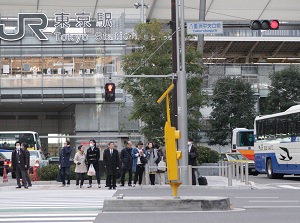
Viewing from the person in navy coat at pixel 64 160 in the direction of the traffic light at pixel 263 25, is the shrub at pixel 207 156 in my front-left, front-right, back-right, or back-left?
front-left

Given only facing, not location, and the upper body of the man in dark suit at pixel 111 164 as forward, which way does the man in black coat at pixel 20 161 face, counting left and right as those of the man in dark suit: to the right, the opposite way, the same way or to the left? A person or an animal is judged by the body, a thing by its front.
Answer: the same way

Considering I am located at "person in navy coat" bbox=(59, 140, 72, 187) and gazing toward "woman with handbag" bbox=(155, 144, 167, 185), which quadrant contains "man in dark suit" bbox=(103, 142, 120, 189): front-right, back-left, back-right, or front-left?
front-right

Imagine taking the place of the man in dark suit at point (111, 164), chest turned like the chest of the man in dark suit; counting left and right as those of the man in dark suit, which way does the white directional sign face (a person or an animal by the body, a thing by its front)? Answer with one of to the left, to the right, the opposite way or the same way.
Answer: the same way

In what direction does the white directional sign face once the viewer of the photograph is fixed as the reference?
facing the viewer

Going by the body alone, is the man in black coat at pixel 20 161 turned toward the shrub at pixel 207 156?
no

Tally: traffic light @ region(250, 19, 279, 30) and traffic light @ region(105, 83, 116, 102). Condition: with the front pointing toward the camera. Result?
2

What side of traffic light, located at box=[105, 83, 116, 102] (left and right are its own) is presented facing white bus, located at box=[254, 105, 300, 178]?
left

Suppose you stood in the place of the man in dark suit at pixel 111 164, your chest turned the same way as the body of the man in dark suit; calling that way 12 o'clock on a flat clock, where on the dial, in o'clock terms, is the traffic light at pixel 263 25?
The traffic light is roughly at 9 o'clock from the man in dark suit.

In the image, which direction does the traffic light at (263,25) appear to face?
toward the camera

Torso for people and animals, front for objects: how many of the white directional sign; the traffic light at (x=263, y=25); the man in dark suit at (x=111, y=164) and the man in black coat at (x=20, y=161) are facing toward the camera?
4

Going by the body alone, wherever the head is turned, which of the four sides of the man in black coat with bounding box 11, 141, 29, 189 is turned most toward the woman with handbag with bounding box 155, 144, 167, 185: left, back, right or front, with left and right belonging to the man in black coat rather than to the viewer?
left
